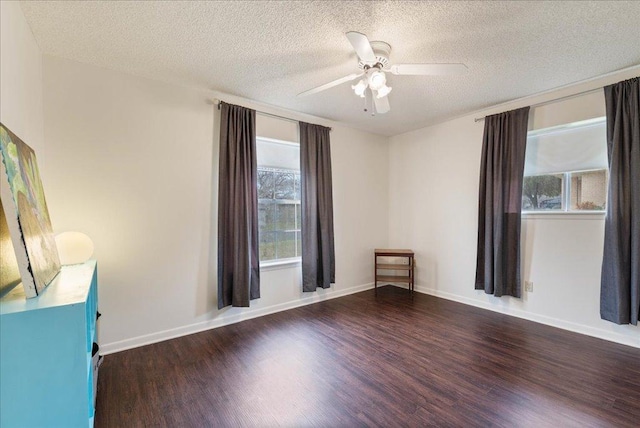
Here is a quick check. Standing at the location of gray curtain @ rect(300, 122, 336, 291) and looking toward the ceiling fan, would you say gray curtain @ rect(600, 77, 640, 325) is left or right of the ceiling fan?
left

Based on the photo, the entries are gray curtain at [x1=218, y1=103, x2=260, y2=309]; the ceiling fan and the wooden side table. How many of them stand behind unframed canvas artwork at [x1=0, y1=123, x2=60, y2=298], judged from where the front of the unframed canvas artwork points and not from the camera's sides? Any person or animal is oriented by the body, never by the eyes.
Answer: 0

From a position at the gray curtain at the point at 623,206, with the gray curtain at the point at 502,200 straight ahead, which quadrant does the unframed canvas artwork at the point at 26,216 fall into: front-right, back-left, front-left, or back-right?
front-left

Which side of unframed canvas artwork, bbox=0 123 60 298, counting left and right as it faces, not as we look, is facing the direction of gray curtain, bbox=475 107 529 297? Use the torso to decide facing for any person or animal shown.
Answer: front

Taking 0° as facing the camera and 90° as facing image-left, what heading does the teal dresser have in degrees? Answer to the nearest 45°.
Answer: approximately 270°

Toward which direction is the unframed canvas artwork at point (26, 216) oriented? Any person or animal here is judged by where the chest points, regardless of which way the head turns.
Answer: to the viewer's right

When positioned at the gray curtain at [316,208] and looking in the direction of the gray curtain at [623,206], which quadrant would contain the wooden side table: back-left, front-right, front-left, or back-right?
front-left

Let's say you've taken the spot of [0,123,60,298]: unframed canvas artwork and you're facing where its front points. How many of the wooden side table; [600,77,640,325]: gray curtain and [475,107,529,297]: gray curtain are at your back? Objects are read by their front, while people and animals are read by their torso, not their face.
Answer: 0

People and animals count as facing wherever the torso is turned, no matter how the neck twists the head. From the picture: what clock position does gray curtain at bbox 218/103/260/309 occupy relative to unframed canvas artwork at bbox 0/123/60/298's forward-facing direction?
The gray curtain is roughly at 11 o'clock from the unframed canvas artwork.

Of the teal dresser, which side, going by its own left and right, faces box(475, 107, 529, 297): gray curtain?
front

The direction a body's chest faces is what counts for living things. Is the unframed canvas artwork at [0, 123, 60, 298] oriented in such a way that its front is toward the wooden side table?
yes

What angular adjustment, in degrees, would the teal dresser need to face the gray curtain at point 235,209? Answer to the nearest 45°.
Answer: approximately 45° to its left

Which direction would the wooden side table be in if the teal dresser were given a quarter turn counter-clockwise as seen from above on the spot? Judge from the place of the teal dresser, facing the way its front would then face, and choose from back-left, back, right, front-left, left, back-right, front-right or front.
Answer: right

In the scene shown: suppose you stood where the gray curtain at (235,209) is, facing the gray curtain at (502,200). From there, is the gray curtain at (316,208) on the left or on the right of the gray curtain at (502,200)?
left
